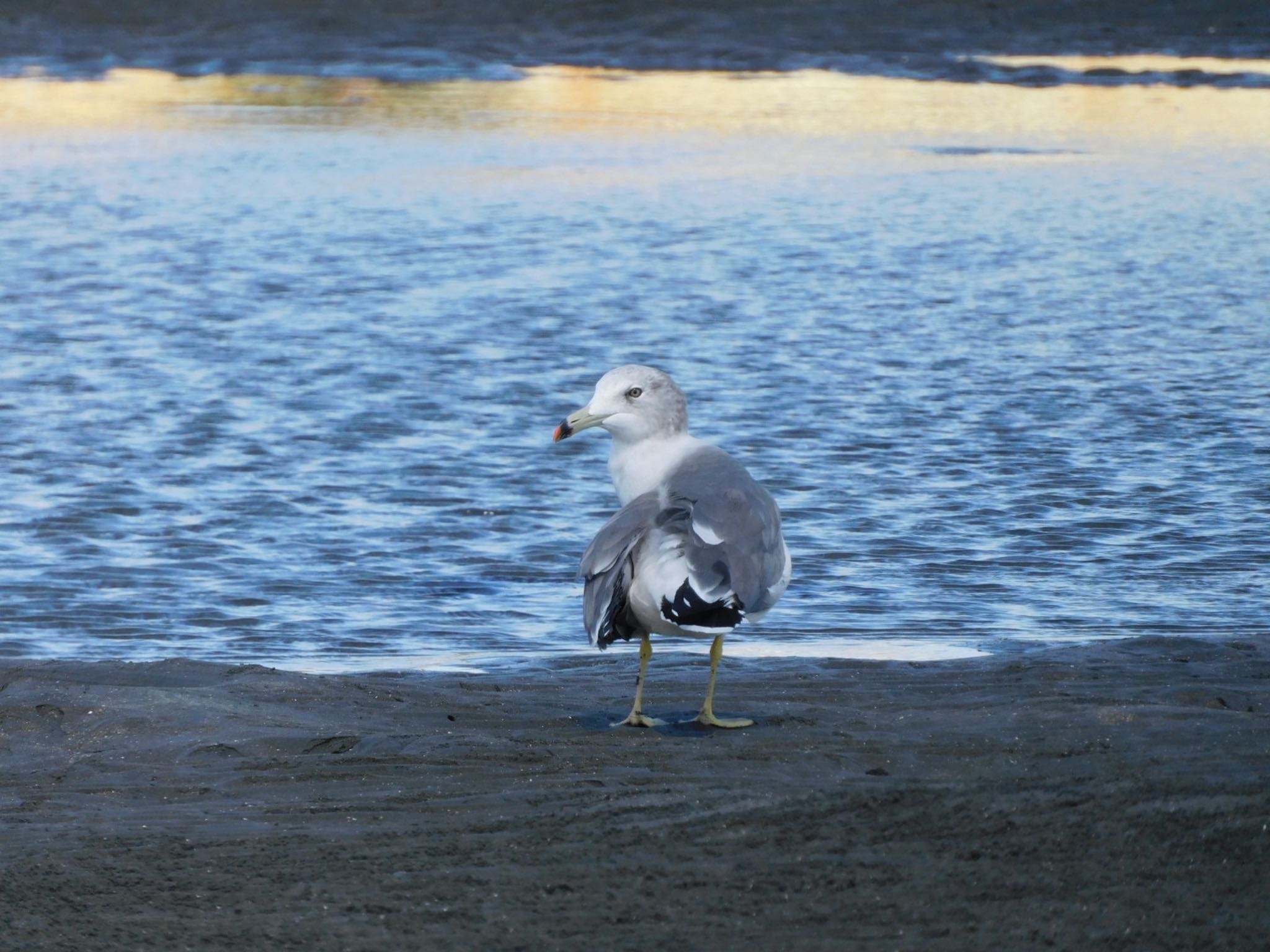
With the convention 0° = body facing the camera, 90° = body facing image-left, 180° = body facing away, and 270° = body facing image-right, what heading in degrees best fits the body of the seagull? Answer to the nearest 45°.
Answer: approximately 180°
